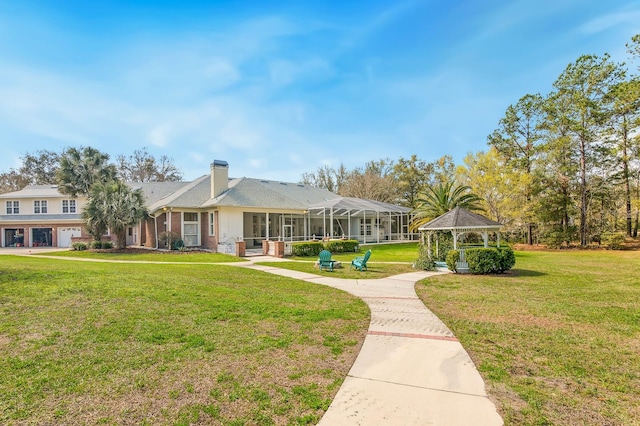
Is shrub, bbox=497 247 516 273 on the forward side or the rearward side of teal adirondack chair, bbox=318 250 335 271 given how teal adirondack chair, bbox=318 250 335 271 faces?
on the forward side

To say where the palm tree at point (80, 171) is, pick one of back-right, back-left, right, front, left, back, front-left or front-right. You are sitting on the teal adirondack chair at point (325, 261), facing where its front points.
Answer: back

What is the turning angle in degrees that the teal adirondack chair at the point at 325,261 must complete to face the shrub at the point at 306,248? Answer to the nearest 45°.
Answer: approximately 135° to its left

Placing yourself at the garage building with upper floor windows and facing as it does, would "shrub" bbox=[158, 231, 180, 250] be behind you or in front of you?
in front

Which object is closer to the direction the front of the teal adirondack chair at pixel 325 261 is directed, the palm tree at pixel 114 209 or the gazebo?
the gazebo

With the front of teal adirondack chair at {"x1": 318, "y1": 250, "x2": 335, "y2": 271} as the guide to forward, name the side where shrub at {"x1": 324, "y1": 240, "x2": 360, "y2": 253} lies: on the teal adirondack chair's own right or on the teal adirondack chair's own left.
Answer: on the teal adirondack chair's own left
